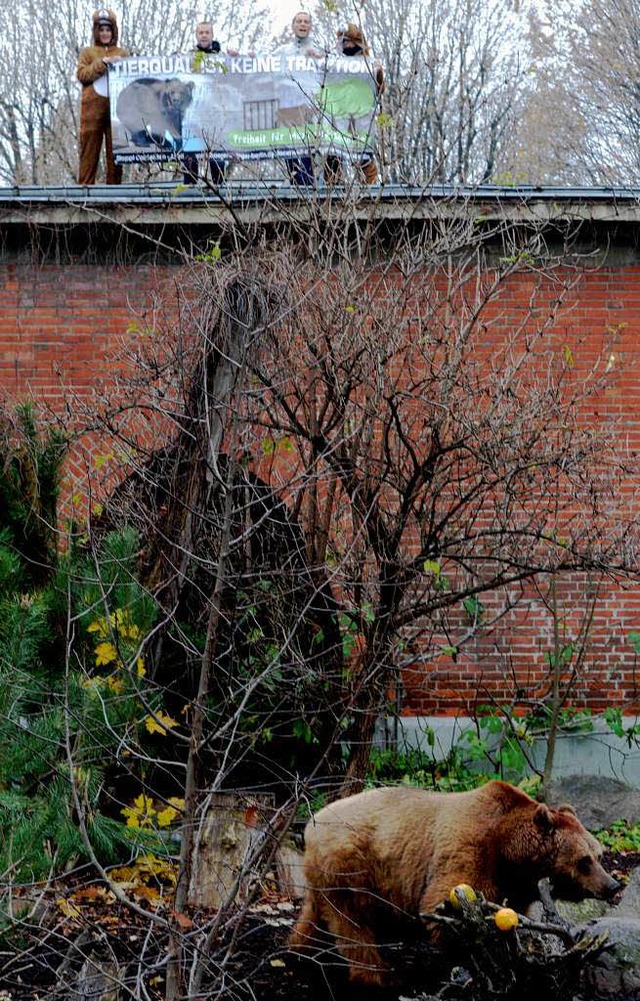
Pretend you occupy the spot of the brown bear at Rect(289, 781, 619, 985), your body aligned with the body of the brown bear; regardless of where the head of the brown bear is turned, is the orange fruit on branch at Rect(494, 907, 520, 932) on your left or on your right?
on your right

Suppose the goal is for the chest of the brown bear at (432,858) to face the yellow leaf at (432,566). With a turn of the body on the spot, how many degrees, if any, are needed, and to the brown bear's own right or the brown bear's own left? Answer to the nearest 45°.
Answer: approximately 90° to the brown bear's own left

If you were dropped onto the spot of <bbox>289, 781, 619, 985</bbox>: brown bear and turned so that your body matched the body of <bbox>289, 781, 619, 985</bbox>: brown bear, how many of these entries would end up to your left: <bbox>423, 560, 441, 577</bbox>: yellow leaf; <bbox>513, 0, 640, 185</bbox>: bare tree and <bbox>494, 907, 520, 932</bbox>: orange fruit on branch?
2

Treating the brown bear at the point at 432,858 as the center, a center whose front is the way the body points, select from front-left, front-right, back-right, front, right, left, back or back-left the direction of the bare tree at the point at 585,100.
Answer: left

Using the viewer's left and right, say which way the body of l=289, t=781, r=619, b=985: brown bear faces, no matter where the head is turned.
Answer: facing to the right of the viewer

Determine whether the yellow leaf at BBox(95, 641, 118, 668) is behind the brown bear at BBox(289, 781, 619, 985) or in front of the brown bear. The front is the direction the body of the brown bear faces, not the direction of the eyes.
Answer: behind

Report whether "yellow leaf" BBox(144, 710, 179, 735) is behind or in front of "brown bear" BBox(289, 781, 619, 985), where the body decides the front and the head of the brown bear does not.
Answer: behind

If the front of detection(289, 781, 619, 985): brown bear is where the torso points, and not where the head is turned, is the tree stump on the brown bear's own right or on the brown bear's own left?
on the brown bear's own left
